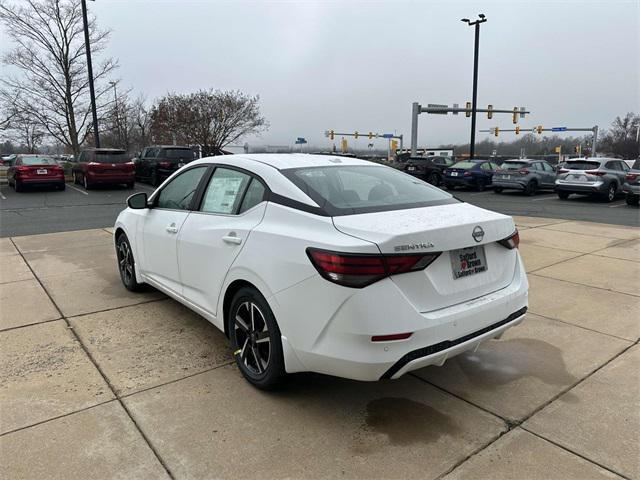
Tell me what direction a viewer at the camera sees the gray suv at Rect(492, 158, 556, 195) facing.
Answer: facing away from the viewer and to the right of the viewer

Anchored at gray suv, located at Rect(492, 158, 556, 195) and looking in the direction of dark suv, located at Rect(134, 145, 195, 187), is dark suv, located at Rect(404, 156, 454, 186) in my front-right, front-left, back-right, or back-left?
front-right

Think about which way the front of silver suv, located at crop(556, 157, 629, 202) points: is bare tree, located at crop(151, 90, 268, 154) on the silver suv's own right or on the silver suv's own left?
on the silver suv's own left

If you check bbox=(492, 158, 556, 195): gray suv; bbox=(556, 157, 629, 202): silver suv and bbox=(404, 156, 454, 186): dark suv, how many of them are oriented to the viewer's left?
0

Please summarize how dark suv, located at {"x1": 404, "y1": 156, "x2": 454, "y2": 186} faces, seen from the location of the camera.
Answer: facing away from the viewer and to the right of the viewer

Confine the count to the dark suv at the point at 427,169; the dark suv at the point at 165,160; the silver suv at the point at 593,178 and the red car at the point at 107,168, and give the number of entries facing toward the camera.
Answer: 0

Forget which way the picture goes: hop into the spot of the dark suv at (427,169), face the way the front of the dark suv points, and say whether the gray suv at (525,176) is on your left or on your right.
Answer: on your right

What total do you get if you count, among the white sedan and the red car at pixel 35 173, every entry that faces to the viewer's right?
0

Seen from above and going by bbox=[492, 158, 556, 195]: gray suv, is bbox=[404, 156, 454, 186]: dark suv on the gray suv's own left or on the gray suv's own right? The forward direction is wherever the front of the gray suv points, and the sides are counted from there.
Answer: on the gray suv's own left

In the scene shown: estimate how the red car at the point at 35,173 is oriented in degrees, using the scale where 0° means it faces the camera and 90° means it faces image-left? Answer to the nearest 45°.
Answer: approximately 135°

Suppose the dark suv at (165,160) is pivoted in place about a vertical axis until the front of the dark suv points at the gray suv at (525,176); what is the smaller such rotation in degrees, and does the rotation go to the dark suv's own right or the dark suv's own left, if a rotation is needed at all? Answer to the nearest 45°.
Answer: approximately 135° to the dark suv's own right

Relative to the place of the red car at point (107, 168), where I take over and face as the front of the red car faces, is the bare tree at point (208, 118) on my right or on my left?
on my right

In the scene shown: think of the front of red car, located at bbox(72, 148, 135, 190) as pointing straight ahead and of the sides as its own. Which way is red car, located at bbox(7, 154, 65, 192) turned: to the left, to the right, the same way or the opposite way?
the same way

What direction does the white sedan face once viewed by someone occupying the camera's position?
facing away from the viewer and to the left of the viewer

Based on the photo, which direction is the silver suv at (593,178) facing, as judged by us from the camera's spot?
facing away from the viewer and to the right of the viewer
